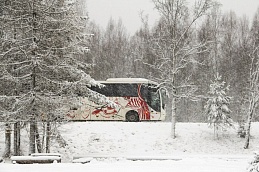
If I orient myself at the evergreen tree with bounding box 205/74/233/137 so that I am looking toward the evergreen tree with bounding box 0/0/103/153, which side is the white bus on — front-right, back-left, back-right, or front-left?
front-right

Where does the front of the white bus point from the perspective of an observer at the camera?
facing to the right of the viewer

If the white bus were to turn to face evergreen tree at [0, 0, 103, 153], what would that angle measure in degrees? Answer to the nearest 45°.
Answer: approximately 90° to its right

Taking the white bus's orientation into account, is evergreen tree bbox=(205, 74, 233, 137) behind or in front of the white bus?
in front
